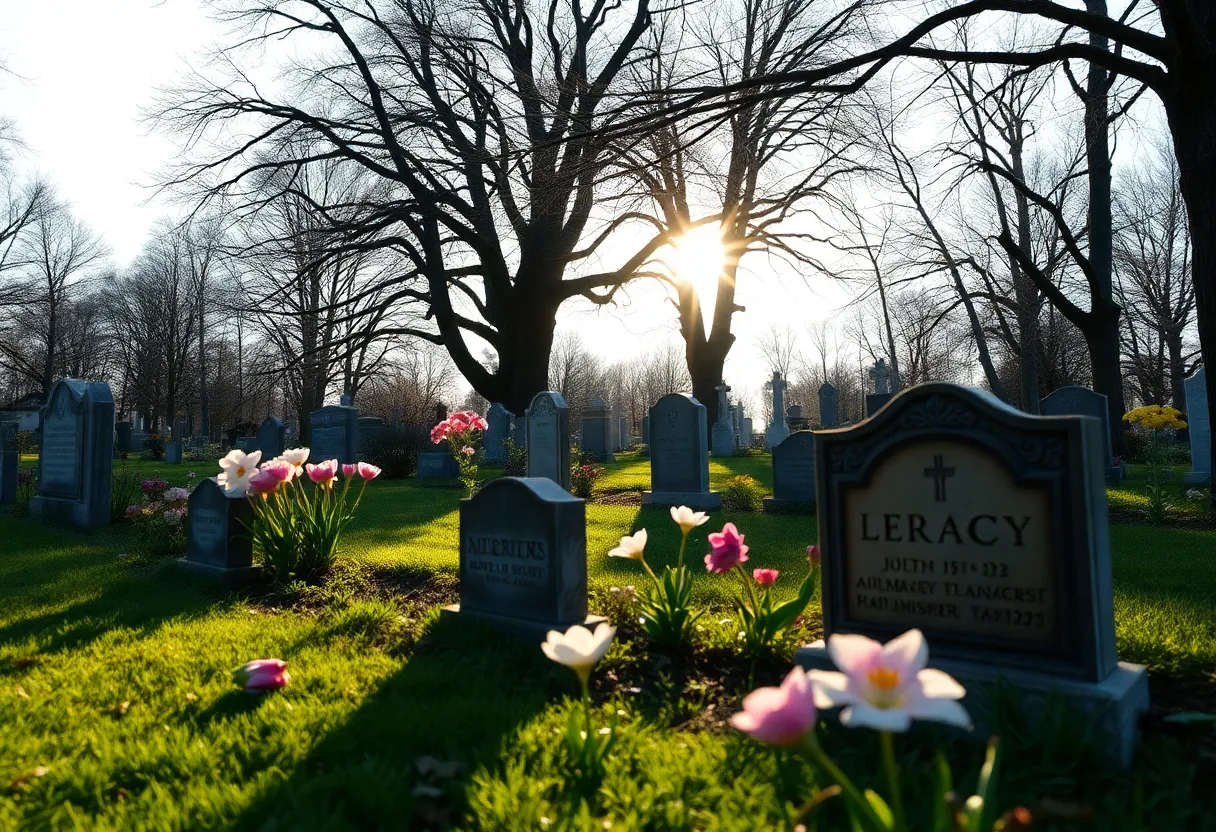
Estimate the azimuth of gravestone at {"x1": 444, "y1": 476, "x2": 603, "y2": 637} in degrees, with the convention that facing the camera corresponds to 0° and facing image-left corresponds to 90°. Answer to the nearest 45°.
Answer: approximately 45°

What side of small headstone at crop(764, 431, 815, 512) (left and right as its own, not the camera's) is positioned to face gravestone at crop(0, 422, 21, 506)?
right

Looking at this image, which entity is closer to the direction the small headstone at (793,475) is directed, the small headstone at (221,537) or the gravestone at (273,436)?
the small headstone

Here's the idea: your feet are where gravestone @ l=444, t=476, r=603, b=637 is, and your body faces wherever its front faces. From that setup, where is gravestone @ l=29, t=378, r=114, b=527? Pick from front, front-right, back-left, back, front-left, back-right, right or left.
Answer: right

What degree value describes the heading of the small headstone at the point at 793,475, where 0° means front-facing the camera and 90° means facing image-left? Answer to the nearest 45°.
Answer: approximately 0°

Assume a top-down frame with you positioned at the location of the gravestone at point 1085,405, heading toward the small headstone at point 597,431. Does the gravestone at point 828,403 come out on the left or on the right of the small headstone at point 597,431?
right

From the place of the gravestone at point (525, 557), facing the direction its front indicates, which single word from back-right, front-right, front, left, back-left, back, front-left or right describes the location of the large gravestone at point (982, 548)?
left

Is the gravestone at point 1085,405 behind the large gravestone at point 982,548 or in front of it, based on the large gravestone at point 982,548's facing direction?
behind

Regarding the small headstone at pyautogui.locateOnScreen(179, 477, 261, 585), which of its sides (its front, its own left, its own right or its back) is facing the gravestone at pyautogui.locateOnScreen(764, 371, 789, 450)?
back

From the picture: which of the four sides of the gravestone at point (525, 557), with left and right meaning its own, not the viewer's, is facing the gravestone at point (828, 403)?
back

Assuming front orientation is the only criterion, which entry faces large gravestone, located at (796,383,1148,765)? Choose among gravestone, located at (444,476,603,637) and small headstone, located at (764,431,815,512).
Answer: the small headstone

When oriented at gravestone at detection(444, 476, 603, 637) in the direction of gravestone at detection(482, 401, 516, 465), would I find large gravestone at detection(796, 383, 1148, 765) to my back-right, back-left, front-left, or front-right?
back-right

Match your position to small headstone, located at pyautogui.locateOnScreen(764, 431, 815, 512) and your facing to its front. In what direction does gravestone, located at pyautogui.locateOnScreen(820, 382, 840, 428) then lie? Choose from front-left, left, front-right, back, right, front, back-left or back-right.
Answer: back
